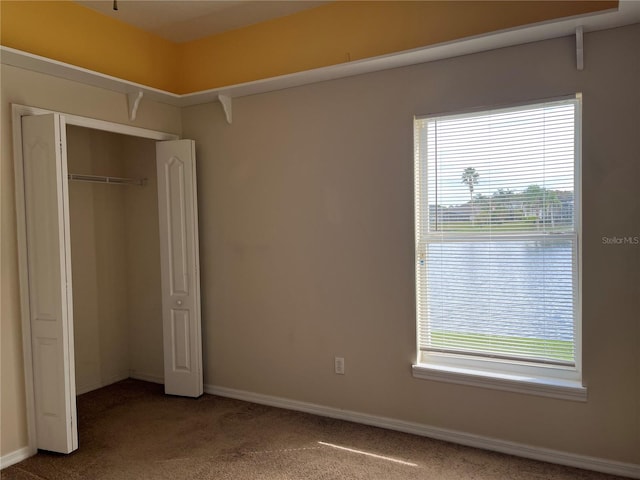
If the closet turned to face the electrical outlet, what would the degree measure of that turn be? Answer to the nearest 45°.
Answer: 0° — it already faces it

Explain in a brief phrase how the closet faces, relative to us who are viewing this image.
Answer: facing the viewer and to the right of the viewer

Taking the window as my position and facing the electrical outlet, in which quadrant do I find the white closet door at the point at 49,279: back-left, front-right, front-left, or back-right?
front-left

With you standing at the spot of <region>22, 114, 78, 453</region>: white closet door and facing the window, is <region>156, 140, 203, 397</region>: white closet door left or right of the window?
left

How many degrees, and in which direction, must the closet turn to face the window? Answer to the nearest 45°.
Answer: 0° — it already faces it
